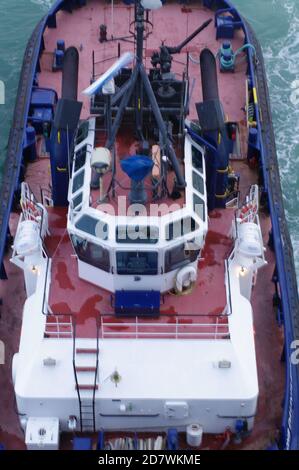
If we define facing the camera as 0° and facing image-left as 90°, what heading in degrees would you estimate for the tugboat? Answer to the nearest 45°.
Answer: approximately 0°
